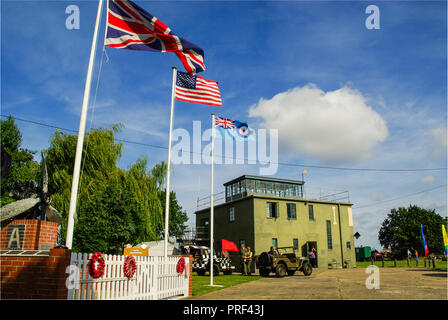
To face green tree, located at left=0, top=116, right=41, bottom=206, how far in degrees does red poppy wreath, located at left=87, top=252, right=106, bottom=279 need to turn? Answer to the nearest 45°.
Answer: approximately 180°

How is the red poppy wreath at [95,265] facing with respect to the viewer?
toward the camera

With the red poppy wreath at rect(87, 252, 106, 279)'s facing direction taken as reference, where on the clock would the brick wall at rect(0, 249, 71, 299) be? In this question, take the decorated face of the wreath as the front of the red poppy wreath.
The brick wall is roughly at 2 o'clock from the red poppy wreath.

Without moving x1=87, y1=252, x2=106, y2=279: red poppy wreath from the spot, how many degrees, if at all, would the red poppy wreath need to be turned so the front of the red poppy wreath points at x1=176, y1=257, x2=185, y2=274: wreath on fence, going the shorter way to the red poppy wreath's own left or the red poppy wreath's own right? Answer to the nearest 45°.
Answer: approximately 135° to the red poppy wreath's own left

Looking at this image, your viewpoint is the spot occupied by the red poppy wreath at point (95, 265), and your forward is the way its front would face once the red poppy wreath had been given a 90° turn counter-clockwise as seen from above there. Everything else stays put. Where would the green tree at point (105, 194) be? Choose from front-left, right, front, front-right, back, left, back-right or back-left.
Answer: left

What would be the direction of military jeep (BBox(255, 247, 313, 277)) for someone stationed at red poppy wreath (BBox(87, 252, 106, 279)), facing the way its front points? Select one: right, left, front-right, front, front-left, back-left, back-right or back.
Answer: back-left
